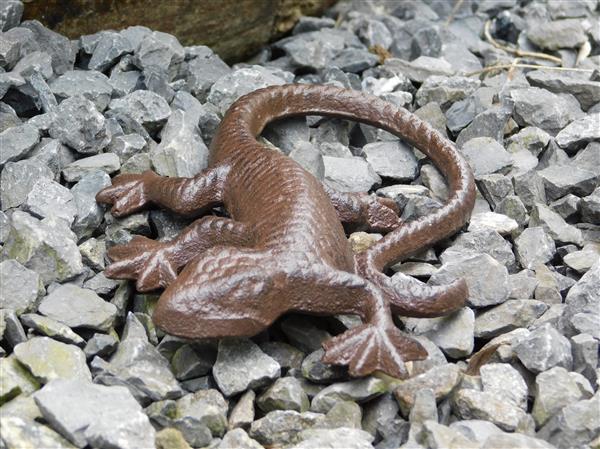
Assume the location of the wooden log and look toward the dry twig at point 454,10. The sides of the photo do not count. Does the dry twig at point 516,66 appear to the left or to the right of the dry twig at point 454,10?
right

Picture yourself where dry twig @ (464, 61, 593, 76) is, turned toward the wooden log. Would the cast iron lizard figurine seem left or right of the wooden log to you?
left

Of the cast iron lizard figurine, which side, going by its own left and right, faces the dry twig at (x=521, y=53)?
back

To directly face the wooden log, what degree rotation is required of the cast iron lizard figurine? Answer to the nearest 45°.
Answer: approximately 135° to its right

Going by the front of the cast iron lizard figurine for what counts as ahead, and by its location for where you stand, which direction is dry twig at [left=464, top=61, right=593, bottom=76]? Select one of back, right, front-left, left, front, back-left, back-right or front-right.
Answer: back

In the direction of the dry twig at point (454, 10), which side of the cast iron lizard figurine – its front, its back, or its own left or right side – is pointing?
back
